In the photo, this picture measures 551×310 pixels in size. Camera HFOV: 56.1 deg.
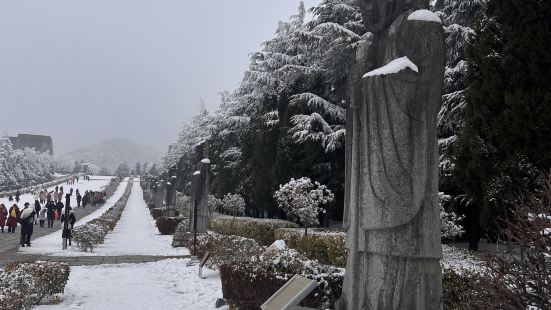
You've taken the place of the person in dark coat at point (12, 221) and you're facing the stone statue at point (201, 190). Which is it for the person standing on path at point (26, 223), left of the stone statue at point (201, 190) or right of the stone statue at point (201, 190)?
right

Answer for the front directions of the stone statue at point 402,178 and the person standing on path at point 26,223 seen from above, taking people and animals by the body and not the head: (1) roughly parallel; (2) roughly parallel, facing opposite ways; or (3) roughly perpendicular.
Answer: roughly perpendicular

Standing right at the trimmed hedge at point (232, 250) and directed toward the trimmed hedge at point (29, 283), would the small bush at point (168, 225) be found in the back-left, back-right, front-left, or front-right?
back-right

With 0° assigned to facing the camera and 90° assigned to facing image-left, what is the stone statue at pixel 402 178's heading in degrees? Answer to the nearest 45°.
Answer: approximately 45°
